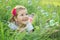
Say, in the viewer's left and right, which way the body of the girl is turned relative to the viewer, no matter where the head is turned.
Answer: facing the viewer and to the right of the viewer
